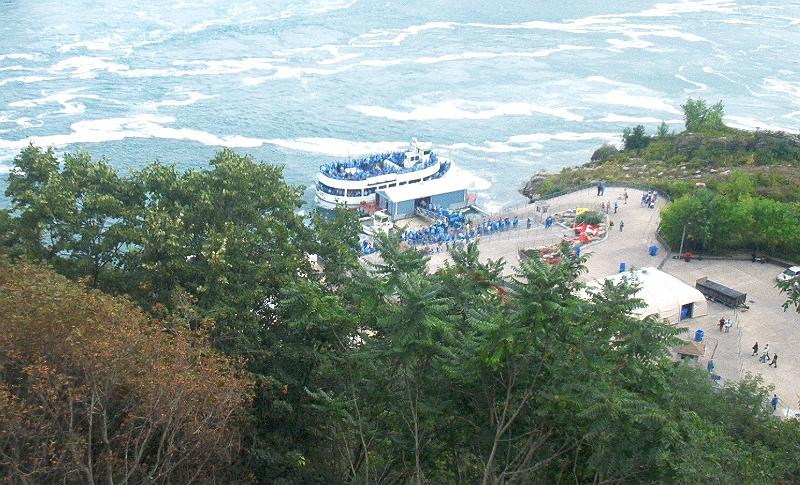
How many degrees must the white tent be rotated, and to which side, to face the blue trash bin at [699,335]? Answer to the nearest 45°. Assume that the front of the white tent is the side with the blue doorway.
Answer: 0° — it already faces it

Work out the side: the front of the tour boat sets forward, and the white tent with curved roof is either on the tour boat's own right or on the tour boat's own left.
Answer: on the tour boat's own right

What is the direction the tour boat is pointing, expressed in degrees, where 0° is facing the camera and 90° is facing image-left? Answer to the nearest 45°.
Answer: approximately 225°

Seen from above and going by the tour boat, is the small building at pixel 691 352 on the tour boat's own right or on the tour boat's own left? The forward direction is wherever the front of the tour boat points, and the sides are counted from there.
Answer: on the tour boat's own right

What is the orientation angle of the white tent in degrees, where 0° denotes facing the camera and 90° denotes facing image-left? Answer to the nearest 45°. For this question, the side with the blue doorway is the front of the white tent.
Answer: approximately 315°

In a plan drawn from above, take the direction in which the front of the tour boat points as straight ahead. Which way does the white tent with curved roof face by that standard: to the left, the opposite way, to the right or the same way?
to the right
